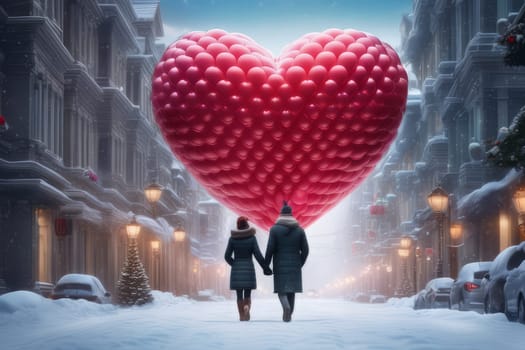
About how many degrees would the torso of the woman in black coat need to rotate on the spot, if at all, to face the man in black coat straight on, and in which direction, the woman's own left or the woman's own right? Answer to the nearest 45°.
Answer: approximately 135° to the woman's own right

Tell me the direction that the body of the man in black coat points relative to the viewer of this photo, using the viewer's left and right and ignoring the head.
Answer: facing away from the viewer

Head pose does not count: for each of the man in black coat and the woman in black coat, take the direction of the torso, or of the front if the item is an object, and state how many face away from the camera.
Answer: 2

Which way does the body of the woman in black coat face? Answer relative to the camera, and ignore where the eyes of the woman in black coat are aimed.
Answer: away from the camera

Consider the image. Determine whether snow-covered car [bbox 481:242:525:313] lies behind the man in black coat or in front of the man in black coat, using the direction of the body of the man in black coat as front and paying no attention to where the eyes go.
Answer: in front

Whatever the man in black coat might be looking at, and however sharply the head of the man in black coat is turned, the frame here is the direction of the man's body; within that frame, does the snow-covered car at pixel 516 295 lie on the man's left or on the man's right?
on the man's right
